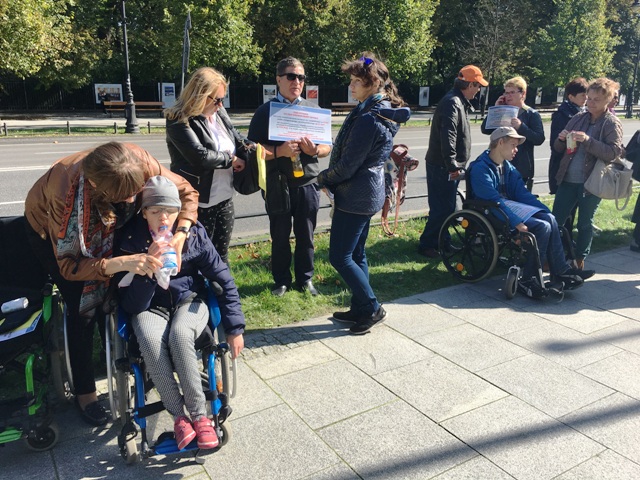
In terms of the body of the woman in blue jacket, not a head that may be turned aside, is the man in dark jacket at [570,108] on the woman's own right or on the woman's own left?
on the woman's own right

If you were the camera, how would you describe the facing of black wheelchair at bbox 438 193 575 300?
facing the viewer and to the right of the viewer

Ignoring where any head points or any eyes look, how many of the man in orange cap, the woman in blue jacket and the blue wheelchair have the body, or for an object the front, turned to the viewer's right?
1

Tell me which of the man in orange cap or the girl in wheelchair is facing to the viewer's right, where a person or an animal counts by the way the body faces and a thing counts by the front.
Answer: the man in orange cap

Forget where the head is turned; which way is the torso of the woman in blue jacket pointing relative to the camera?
to the viewer's left

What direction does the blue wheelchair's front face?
toward the camera

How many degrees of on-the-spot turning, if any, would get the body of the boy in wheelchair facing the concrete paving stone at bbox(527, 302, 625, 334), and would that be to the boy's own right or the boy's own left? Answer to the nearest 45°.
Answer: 0° — they already face it

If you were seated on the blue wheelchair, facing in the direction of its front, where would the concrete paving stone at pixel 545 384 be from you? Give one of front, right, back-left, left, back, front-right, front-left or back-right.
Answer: left

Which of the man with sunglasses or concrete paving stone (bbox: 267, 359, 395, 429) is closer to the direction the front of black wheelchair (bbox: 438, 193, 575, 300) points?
the concrete paving stone

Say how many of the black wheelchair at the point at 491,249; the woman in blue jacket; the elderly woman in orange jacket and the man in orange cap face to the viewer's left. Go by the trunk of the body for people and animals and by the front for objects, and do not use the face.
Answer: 1

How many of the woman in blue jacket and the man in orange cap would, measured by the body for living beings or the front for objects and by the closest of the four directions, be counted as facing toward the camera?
0

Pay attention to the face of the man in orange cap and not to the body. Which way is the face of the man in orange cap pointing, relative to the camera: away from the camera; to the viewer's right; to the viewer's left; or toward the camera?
to the viewer's right

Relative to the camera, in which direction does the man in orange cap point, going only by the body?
to the viewer's right
